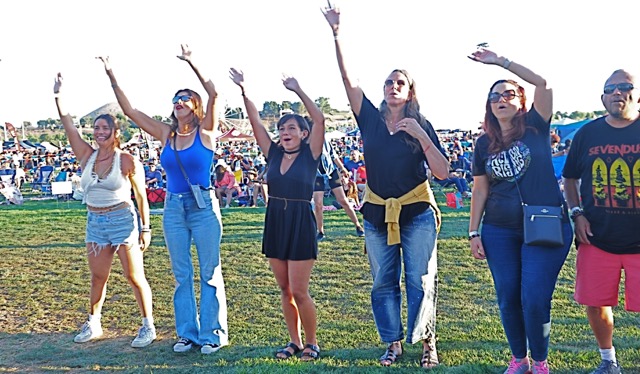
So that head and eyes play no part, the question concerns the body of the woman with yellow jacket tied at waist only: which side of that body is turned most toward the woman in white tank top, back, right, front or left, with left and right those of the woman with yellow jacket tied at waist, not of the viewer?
right

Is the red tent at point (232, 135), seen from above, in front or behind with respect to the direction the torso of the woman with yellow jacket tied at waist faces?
behind

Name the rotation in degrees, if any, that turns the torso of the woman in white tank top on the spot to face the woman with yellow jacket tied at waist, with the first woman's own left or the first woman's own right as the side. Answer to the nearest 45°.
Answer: approximately 90° to the first woman's own left

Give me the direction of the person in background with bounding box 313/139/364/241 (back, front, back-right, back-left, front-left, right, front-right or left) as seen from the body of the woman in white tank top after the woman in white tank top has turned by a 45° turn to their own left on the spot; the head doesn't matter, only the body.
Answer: back-left

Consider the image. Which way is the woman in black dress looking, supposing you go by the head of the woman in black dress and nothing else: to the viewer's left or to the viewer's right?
to the viewer's left

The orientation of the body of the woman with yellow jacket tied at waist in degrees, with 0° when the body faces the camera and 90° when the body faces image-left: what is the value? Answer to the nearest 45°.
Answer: approximately 0°

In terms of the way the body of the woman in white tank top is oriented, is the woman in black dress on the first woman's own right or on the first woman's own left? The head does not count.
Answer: on the first woman's own left

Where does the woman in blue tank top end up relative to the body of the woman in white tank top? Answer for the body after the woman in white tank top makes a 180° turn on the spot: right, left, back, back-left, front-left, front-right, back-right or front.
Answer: right

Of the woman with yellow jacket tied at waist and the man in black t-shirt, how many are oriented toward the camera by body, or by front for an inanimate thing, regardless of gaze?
2
